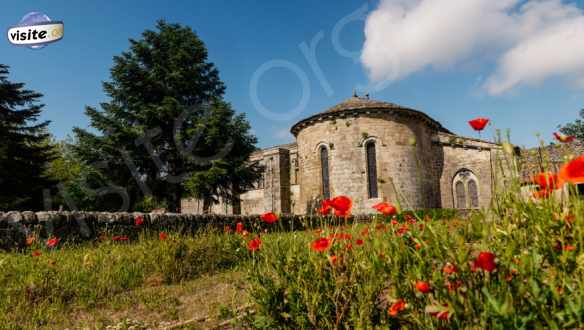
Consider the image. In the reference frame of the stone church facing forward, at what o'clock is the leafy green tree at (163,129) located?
The leafy green tree is roughly at 8 o'clock from the stone church.

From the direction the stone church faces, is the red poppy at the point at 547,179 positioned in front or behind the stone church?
behind

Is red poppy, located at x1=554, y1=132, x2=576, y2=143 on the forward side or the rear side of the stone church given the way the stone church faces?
on the rear side

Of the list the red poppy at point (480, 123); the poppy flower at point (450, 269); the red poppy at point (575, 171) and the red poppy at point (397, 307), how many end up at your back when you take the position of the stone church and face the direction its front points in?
4

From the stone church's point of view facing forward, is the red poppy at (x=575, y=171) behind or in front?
behind

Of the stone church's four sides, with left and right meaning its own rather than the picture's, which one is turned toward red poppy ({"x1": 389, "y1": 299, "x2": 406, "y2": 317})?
back

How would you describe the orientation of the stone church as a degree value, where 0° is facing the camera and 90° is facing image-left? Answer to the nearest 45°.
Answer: approximately 180°
